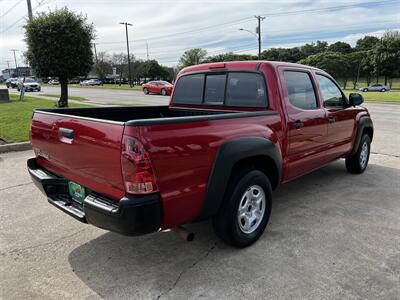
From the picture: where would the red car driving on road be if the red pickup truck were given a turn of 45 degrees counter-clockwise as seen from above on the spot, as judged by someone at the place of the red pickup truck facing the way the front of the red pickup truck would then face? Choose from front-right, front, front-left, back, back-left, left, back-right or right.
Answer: front

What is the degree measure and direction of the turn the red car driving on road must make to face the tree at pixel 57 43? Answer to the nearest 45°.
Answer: approximately 45° to its right

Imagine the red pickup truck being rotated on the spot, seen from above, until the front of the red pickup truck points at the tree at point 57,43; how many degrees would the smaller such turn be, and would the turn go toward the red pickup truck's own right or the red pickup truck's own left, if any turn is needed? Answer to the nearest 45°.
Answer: approximately 90° to the red pickup truck's own left

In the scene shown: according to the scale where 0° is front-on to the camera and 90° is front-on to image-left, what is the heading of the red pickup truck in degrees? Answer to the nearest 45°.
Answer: approximately 225°
